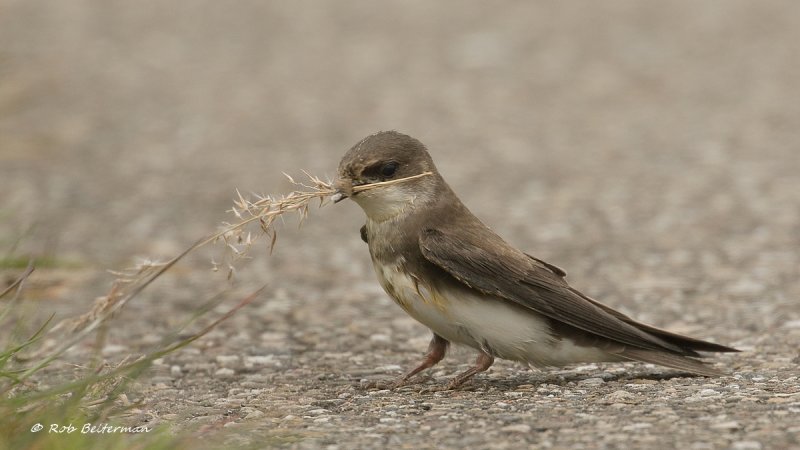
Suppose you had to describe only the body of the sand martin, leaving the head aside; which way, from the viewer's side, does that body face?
to the viewer's left
